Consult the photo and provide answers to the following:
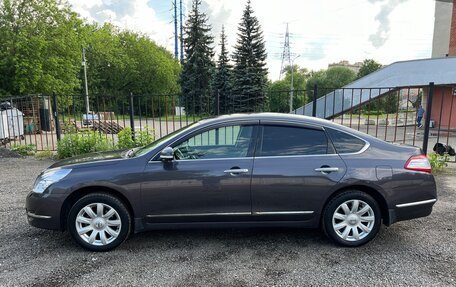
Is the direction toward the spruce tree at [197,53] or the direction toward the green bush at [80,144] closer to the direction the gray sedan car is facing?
the green bush

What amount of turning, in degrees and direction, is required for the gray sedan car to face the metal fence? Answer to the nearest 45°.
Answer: approximately 90° to its right

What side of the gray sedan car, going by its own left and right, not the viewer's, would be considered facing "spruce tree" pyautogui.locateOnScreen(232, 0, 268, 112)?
right

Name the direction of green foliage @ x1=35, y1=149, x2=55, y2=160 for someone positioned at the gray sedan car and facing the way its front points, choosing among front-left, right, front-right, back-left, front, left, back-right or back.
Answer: front-right

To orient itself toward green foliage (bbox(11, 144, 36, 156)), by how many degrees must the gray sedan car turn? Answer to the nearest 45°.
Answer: approximately 45° to its right

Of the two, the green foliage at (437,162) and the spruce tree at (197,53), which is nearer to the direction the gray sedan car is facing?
the spruce tree

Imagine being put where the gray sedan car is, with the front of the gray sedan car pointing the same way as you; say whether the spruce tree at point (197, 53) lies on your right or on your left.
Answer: on your right

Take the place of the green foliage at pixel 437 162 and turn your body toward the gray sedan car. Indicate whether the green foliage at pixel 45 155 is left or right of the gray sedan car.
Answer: right

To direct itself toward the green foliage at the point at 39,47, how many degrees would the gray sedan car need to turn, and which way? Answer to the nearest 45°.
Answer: approximately 45° to its right

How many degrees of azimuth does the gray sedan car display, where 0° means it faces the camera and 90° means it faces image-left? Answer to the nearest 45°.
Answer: approximately 90°

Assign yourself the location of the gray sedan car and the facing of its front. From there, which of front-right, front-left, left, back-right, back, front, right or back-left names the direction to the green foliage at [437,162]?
back-right
